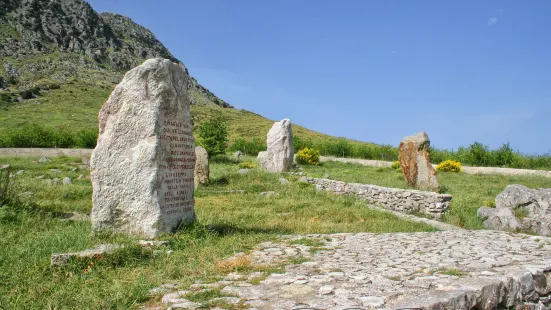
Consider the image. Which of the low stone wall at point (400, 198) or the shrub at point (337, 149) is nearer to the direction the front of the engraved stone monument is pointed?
the low stone wall

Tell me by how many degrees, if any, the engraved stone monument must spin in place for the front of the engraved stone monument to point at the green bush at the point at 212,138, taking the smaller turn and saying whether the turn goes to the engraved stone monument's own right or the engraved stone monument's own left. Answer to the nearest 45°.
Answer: approximately 135° to the engraved stone monument's own left

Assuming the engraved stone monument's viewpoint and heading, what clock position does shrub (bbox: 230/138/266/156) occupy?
The shrub is roughly at 8 o'clock from the engraved stone monument.

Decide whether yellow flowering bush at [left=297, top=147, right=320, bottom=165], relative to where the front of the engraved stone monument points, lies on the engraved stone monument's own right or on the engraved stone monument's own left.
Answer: on the engraved stone monument's own left

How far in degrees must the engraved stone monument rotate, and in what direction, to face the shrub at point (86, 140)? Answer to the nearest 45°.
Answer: approximately 135° to its left

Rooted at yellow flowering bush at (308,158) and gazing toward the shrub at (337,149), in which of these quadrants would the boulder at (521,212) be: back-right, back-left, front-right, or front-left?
back-right

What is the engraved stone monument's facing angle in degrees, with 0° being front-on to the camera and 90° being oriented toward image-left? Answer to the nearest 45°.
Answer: approximately 315°

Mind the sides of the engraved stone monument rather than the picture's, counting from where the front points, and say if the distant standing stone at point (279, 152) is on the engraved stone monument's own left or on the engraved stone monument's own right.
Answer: on the engraved stone monument's own left

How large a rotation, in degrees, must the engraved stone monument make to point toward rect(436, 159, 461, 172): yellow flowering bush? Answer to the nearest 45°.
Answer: approximately 90° to its left

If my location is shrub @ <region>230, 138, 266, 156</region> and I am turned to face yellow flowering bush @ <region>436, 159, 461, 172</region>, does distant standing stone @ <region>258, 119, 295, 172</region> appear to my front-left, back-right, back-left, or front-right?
front-right

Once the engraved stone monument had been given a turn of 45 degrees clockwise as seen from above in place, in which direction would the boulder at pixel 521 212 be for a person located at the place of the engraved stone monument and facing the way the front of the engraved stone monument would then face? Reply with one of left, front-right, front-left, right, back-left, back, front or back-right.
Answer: left

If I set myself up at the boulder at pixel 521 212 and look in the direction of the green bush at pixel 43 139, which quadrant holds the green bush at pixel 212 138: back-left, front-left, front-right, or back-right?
front-right

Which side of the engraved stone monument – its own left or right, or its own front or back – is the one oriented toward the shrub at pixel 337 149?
left

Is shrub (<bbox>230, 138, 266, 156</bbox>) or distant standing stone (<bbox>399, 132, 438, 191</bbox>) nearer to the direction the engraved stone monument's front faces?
the distant standing stone

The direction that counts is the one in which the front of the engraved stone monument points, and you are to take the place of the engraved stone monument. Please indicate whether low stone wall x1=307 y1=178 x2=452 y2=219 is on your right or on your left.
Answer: on your left

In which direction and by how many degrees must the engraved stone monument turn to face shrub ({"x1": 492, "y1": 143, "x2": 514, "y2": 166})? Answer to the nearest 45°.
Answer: approximately 90° to its left
